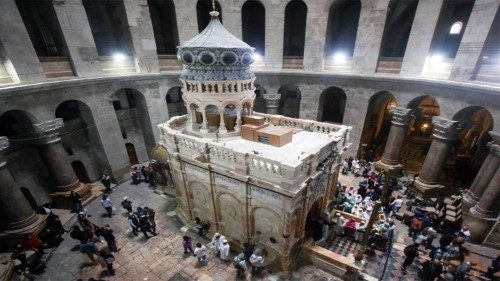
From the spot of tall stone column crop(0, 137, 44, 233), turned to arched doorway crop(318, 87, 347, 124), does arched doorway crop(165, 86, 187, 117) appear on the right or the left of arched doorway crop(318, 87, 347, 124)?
left

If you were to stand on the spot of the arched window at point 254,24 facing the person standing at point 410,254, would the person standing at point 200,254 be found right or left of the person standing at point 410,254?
right

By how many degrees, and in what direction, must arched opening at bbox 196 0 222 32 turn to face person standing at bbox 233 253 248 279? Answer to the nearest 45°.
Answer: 0° — it already faces them
